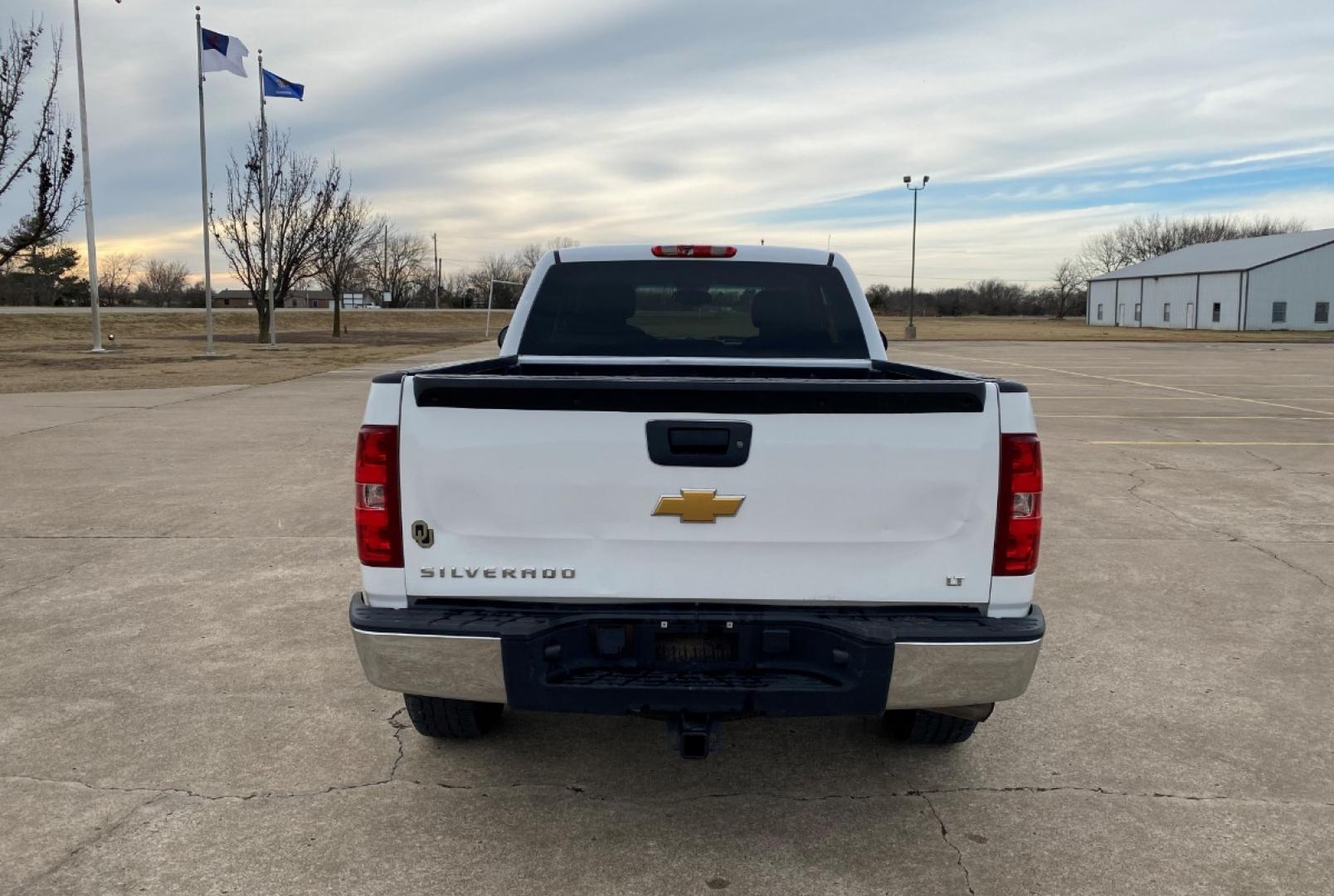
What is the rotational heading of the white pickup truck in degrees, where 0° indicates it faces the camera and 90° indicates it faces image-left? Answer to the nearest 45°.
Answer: approximately 180°
